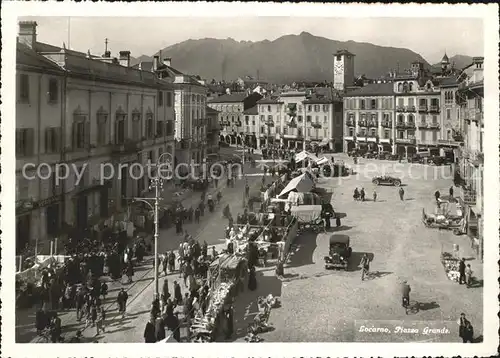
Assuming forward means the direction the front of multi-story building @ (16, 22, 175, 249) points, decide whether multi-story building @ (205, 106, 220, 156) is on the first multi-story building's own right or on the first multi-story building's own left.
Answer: on the first multi-story building's own left

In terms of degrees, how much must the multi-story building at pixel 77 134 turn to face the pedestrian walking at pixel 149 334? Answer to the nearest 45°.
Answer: approximately 45° to its right

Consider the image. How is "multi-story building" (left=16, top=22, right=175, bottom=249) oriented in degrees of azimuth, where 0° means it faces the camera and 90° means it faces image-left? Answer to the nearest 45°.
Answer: approximately 315°

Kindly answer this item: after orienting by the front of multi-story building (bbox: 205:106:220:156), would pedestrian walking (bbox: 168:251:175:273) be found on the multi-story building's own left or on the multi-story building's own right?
on the multi-story building's own right

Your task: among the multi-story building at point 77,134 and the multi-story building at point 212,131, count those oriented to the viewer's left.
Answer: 0

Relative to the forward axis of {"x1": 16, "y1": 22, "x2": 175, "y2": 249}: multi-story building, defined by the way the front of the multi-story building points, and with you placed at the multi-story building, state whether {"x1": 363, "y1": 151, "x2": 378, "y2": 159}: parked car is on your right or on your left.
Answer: on your left

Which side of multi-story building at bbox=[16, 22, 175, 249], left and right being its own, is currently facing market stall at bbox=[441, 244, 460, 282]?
front
